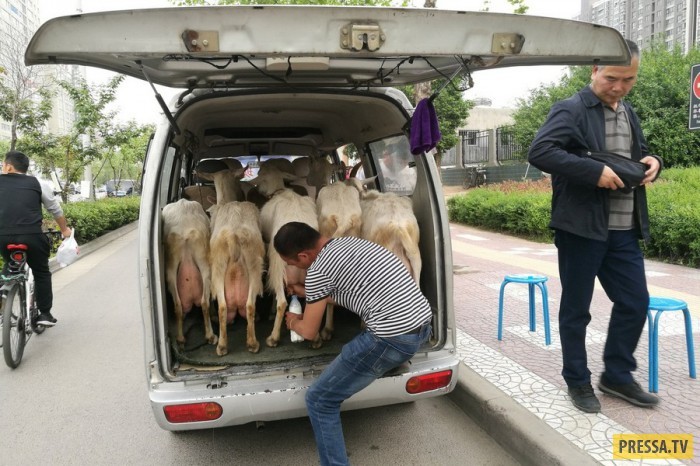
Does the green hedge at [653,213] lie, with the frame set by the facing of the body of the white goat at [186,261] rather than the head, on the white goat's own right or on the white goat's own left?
on the white goat's own right

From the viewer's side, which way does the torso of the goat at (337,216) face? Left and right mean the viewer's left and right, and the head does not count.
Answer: facing away from the viewer

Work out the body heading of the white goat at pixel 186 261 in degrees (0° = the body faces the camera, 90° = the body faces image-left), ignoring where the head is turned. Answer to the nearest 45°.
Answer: approximately 180°

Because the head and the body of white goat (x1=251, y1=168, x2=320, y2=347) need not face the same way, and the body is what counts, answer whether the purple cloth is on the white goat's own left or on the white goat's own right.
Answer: on the white goat's own right

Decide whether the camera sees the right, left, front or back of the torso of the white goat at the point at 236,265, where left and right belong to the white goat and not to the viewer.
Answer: back

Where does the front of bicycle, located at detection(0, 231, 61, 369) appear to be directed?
away from the camera

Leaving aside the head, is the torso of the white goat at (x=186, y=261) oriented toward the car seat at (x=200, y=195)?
yes

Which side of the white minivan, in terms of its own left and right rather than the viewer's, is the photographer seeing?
back
